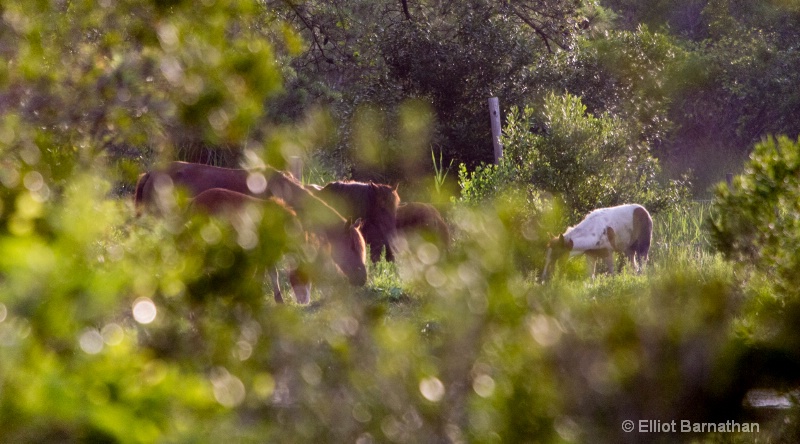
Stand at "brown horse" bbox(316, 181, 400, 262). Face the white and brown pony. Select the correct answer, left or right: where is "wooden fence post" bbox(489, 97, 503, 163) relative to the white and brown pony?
left

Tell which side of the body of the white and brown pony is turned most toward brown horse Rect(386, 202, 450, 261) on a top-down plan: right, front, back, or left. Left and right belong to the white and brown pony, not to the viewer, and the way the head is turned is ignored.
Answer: front

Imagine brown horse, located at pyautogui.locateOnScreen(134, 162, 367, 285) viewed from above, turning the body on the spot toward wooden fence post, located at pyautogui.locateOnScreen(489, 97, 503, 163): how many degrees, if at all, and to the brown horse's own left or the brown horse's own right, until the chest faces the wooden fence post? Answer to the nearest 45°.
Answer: approximately 45° to the brown horse's own left

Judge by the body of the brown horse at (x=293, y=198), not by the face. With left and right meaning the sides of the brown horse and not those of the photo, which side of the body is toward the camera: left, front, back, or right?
right

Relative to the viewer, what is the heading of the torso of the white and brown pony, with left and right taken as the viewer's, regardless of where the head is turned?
facing to the left of the viewer

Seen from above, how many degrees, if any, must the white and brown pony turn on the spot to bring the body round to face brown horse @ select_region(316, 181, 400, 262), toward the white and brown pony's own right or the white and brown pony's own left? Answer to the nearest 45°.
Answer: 0° — it already faces it

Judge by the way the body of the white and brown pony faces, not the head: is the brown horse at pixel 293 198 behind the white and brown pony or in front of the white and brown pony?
in front
